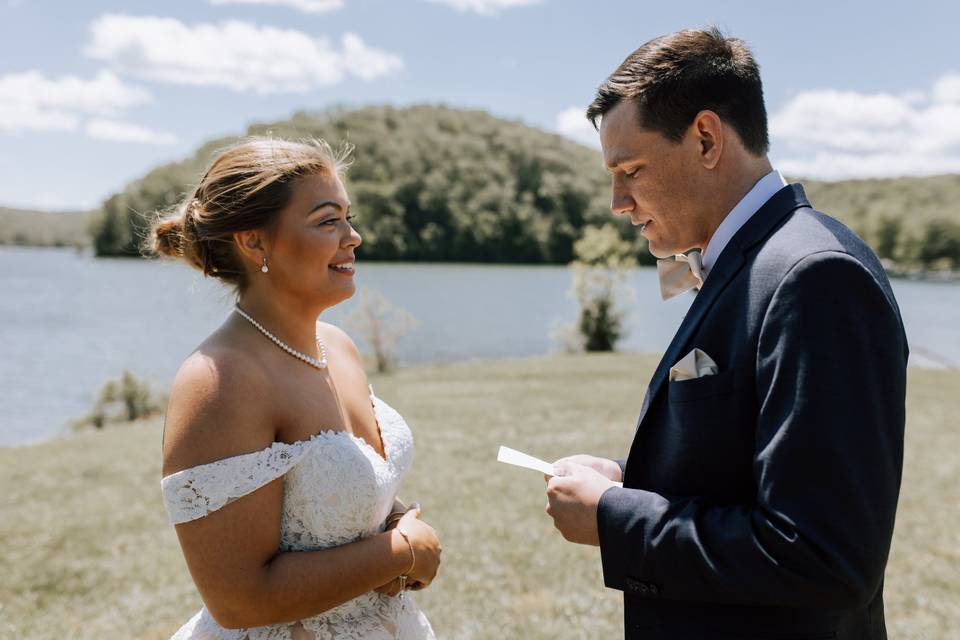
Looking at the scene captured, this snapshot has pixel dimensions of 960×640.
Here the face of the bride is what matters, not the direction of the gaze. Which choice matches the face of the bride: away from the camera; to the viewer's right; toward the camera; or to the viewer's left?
to the viewer's right

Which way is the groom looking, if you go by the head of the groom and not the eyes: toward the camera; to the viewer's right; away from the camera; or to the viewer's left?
to the viewer's left

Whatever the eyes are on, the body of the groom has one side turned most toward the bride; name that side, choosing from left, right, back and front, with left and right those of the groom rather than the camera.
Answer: front

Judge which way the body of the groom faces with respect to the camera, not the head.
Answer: to the viewer's left
